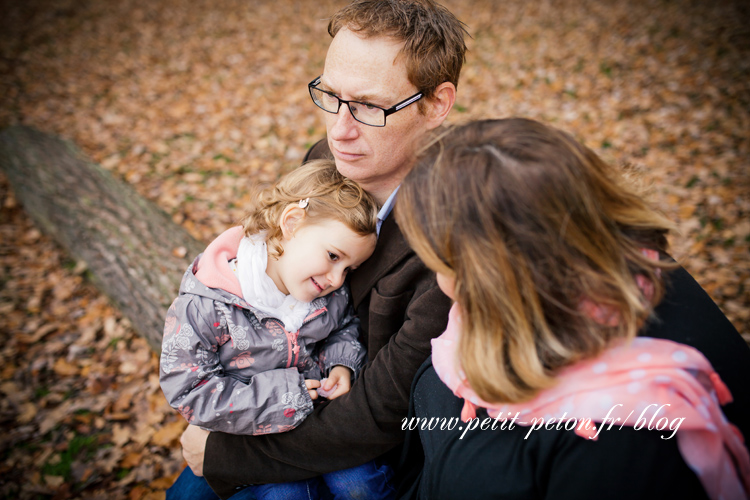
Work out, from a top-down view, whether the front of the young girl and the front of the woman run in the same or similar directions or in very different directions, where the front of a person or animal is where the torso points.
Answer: very different directions

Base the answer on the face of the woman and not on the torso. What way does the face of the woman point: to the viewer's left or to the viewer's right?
to the viewer's left

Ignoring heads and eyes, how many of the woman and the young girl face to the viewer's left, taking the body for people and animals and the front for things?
1

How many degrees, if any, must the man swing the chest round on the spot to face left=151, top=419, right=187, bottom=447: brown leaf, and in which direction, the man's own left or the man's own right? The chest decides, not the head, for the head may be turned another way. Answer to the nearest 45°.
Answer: approximately 90° to the man's own right

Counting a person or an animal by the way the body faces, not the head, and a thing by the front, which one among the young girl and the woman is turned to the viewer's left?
the woman

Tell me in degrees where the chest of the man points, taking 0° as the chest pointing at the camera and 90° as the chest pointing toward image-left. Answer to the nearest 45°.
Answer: approximately 45°

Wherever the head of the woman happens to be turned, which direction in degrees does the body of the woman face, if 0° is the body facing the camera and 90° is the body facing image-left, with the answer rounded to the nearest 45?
approximately 90°

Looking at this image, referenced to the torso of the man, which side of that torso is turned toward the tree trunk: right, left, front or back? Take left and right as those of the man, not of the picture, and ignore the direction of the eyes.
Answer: right

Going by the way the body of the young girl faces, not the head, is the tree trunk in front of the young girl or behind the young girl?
behind
